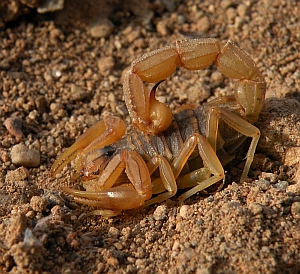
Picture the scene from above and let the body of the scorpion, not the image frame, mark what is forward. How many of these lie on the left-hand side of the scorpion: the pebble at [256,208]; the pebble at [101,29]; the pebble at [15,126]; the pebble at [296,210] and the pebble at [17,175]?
2

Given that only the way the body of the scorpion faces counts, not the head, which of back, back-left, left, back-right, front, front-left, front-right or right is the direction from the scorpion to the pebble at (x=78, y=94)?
right

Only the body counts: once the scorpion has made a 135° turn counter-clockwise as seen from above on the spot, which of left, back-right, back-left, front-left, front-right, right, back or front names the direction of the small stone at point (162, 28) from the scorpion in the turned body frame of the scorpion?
left

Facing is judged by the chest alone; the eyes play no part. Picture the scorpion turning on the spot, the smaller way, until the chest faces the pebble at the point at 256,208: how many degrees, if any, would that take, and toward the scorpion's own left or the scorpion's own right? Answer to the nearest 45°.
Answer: approximately 90° to the scorpion's own left

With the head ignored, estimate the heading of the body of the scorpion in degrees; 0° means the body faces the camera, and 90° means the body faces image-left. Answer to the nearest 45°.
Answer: approximately 45°

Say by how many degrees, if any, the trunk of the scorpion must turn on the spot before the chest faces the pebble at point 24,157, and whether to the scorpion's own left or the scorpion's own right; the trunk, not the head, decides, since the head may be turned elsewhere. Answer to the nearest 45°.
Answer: approximately 45° to the scorpion's own right

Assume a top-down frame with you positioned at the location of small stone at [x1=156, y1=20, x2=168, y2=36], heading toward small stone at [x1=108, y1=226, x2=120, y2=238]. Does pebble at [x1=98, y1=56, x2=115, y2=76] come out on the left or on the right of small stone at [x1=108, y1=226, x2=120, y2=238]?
right

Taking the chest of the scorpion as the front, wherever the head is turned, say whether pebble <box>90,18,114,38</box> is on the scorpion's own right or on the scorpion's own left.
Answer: on the scorpion's own right

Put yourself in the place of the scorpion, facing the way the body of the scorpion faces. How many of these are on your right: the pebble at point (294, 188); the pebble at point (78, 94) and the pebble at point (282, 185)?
1

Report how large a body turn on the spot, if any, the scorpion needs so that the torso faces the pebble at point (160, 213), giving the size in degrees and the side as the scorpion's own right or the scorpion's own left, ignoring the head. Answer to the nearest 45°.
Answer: approximately 45° to the scorpion's own left

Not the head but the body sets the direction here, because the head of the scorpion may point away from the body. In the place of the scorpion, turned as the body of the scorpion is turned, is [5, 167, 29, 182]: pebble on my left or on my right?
on my right
